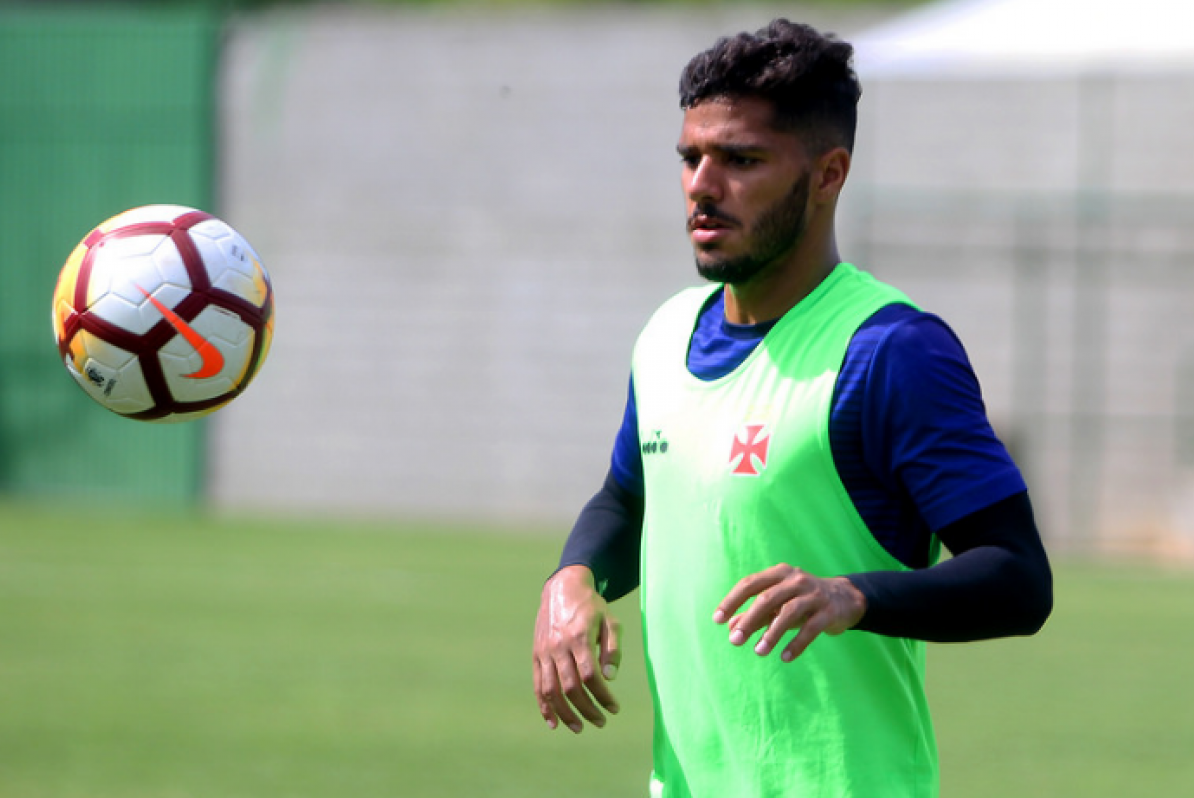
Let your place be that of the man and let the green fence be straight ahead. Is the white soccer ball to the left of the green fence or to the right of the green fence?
left

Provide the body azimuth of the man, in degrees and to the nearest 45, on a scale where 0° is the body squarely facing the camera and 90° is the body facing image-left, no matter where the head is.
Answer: approximately 45°

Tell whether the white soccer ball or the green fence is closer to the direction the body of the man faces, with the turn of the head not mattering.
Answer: the white soccer ball

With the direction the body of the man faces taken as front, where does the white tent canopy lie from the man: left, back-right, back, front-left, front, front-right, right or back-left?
back-right

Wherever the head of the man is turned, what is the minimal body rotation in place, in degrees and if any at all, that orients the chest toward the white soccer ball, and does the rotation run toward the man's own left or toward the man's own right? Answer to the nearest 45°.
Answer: approximately 90° to the man's own right
